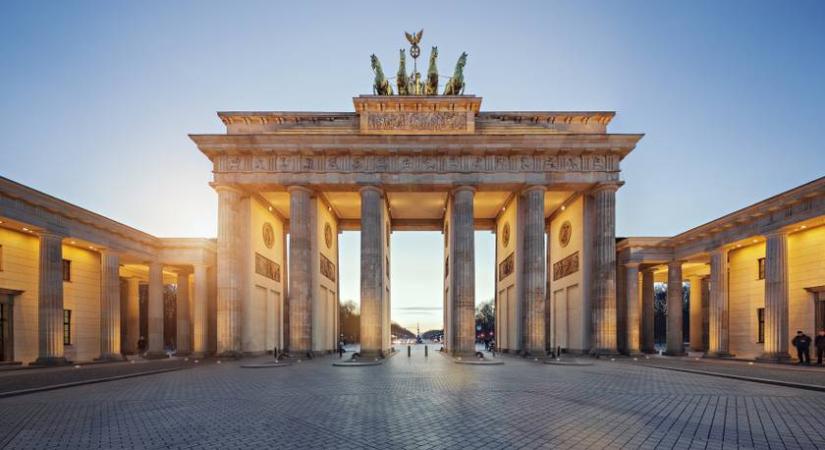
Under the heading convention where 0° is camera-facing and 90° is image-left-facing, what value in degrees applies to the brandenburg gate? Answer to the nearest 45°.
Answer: approximately 0°
